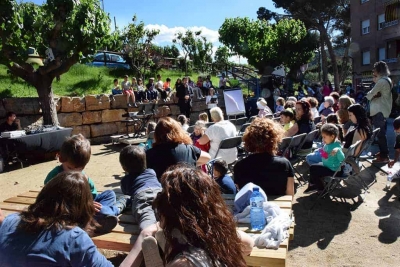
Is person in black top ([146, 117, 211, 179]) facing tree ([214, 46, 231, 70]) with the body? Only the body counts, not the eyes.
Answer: yes

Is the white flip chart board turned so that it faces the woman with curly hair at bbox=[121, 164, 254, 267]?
yes

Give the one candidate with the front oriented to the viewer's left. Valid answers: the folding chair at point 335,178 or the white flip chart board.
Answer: the folding chair

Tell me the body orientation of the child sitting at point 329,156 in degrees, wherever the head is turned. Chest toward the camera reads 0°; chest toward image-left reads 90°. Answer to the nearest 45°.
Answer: approximately 90°

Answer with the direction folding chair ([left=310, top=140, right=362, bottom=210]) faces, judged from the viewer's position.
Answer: facing to the left of the viewer

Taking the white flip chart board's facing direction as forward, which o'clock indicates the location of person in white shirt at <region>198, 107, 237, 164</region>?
The person in white shirt is roughly at 12 o'clock from the white flip chart board.

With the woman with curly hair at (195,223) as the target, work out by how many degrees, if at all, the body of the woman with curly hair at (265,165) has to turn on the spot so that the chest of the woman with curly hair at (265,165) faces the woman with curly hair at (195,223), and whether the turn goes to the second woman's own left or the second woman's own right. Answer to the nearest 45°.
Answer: approximately 180°

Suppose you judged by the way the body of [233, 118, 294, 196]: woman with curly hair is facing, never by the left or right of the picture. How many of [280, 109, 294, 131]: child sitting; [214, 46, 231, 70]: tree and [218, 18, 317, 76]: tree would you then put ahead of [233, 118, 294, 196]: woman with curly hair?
3

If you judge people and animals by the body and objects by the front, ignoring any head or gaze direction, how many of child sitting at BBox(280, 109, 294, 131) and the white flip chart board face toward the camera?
1

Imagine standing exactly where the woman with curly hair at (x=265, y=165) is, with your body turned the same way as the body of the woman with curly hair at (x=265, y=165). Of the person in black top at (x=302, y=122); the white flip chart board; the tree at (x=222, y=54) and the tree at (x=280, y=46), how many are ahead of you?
4

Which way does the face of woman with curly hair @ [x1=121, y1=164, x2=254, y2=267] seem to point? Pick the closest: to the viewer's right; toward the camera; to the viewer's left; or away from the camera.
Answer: away from the camera

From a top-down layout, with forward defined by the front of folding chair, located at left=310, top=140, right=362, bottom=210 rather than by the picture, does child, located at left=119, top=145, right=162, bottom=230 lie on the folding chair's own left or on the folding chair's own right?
on the folding chair's own left

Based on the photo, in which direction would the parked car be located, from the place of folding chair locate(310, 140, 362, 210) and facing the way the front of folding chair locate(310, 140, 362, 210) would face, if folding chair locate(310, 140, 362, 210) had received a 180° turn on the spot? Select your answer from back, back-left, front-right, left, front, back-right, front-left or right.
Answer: back-left

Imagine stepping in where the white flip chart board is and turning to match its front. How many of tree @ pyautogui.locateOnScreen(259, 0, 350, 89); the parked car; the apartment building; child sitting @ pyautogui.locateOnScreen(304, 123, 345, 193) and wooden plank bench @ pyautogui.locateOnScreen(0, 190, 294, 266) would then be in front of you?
2

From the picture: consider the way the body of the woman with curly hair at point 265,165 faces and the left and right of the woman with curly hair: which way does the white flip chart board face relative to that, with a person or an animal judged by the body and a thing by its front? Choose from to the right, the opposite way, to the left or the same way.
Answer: the opposite way

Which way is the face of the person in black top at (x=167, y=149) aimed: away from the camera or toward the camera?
away from the camera
